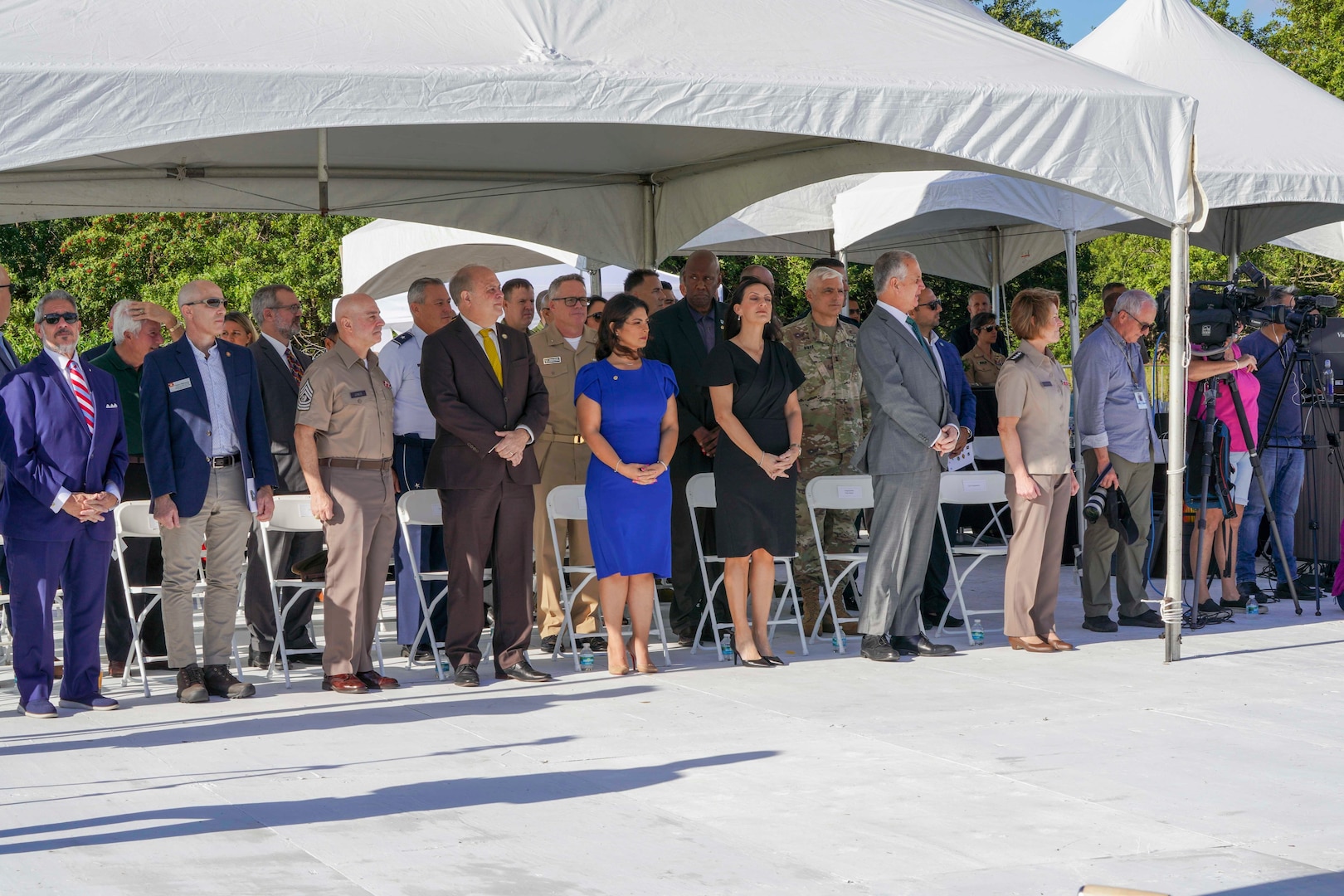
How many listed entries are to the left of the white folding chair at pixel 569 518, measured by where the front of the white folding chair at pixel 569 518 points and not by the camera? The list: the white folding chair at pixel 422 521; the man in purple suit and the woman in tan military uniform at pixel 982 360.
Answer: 1

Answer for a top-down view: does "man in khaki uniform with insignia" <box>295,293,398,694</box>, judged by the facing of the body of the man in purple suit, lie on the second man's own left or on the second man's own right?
on the second man's own left

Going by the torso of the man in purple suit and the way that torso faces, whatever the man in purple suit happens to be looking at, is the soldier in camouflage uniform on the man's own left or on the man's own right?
on the man's own left

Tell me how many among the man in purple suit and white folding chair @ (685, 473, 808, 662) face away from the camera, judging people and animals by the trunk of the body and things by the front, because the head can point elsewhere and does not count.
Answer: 0

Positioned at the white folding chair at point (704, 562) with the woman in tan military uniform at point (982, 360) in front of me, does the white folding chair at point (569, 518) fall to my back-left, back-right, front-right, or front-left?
back-left

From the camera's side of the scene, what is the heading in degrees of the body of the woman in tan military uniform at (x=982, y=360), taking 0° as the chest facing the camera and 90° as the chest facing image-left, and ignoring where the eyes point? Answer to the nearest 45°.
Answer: approximately 315°

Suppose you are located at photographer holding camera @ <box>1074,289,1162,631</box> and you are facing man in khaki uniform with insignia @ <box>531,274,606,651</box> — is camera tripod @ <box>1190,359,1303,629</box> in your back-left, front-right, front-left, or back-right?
back-right

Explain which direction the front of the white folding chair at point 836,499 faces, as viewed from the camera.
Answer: facing the viewer and to the right of the viewer

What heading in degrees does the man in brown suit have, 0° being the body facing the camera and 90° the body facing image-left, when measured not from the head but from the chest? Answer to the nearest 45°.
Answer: approximately 315°
